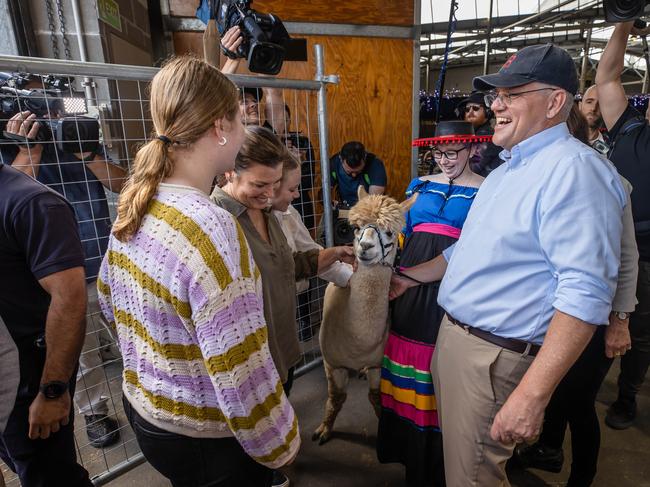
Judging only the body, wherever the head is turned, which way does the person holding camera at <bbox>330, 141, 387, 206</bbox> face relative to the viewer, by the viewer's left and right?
facing the viewer

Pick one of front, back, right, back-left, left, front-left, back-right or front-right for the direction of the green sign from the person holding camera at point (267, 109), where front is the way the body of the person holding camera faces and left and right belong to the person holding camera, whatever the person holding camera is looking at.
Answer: right

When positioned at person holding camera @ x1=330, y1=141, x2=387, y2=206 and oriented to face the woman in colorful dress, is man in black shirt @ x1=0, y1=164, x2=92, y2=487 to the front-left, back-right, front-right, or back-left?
front-right

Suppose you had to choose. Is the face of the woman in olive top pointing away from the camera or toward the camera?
toward the camera

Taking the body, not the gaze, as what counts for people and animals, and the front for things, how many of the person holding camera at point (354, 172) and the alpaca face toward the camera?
2

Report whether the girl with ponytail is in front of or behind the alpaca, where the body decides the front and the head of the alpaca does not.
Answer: in front

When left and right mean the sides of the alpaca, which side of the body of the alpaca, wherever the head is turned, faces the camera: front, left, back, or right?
front

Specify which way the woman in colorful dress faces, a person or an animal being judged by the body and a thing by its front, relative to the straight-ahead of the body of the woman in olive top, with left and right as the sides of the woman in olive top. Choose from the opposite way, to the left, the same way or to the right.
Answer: to the right

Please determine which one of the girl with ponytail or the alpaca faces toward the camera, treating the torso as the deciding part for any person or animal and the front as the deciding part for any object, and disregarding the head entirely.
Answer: the alpaca

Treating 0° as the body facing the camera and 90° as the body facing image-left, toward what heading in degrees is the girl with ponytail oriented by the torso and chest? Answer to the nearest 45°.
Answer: approximately 225°

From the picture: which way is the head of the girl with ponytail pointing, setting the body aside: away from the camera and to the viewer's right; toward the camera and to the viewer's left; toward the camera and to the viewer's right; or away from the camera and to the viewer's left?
away from the camera and to the viewer's right

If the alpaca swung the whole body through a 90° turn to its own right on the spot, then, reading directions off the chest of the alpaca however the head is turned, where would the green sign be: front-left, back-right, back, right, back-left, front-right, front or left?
front-right

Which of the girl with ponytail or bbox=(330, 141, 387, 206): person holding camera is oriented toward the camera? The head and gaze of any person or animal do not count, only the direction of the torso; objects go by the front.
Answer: the person holding camera

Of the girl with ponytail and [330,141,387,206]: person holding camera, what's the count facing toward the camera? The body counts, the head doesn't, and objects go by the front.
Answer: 1

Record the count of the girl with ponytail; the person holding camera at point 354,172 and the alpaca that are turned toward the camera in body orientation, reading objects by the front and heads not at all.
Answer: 2
